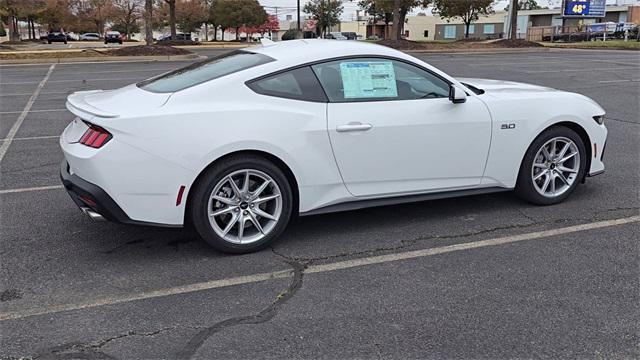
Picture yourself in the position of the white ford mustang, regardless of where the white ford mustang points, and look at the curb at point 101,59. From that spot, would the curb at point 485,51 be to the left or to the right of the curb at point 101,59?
right

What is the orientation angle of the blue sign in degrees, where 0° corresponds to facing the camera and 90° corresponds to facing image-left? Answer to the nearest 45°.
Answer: approximately 0°

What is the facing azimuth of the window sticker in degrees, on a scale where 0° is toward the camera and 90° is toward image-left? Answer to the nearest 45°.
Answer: approximately 0°

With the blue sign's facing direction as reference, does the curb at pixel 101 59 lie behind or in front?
in front

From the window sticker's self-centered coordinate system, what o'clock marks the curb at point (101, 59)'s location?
The curb is roughly at 5 o'clock from the window sticker.

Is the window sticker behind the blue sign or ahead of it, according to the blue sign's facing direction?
ahead

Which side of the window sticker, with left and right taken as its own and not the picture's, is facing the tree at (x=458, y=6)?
back

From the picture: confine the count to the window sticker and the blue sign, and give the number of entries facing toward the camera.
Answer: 2

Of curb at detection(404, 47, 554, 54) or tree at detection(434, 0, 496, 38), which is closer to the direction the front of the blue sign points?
the curb

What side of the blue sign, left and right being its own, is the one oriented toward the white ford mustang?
front
